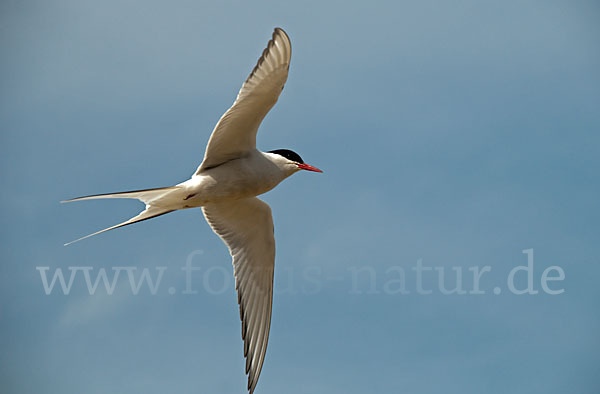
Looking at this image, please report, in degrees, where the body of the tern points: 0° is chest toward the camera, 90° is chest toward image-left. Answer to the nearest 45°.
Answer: approximately 270°
